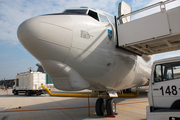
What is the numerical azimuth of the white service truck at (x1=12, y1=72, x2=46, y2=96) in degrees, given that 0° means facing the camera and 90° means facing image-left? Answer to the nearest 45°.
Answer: approximately 135°

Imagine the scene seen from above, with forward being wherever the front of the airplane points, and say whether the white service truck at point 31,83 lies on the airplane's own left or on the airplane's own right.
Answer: on the airplane's own right

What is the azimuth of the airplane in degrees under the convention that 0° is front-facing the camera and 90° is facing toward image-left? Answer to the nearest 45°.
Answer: approximately 45°

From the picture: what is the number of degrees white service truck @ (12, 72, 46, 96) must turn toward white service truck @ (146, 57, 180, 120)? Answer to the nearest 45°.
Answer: approximately 135° to its left

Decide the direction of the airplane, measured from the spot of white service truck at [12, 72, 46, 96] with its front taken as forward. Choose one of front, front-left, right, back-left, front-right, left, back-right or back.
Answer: back-left
